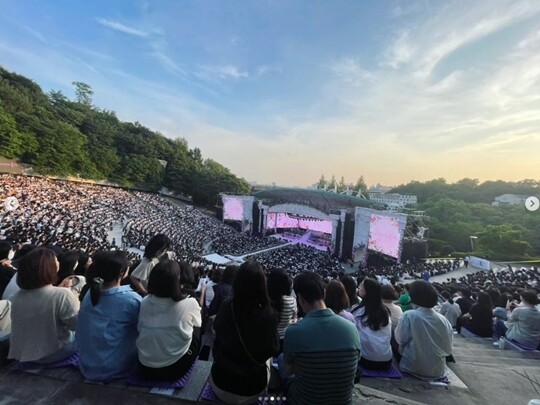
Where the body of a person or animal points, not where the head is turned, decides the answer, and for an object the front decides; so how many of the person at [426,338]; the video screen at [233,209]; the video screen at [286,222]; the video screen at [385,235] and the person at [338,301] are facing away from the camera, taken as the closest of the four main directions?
2

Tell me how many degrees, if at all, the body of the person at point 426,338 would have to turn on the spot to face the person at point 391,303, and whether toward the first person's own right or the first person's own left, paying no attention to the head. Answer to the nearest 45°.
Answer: approximately 45° to the first person's own left

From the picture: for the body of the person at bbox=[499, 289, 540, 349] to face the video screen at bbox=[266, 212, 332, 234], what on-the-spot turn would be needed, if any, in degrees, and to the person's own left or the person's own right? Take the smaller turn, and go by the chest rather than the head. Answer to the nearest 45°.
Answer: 0° — they already face it

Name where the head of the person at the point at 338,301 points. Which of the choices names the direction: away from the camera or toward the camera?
away from the camera

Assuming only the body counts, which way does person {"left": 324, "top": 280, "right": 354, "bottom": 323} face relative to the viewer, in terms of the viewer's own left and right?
facing away from the viewer

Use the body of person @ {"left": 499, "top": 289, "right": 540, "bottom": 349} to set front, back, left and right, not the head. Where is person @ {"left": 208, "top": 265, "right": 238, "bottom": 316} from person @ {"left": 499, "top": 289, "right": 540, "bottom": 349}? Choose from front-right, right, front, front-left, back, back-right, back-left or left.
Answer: left

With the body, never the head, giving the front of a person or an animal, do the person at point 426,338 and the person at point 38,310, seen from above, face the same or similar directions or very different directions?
same or similar directions

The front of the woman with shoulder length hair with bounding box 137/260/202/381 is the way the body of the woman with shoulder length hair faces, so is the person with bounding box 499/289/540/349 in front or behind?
in front

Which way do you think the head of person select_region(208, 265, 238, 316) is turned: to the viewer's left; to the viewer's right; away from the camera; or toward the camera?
away from the camera

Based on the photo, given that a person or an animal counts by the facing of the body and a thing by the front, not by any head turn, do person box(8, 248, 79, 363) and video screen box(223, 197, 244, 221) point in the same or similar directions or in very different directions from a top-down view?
very different directions

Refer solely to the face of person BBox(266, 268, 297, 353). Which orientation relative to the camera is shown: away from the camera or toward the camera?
away from the camera

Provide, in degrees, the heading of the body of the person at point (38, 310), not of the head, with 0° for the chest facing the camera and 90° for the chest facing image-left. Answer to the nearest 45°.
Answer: approximately 225°

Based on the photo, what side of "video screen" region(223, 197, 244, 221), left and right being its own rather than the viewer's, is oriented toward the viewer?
front

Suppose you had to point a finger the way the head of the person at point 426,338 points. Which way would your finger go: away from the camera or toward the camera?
away from the camera

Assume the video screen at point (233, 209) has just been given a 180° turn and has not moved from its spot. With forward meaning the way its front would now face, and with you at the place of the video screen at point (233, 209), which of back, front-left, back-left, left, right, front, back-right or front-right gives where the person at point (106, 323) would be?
back

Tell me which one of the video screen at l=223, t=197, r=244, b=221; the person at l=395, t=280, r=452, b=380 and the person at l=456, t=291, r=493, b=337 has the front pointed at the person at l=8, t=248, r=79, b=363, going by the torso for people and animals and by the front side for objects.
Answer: the video screen

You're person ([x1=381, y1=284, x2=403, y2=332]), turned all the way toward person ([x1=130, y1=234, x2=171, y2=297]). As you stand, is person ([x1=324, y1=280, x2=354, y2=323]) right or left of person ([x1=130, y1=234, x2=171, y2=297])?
left

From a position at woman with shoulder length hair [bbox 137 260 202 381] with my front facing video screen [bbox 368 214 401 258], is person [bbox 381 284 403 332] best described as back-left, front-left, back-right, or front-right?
front-right

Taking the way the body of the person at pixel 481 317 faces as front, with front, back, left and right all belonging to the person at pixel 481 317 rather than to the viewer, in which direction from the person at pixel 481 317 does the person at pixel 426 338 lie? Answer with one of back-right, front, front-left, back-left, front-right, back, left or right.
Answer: back-left
